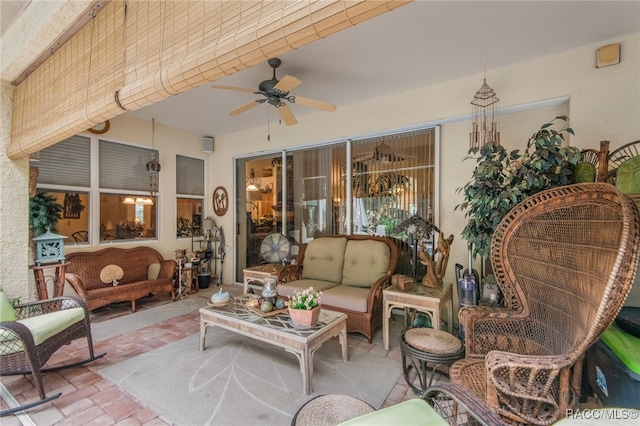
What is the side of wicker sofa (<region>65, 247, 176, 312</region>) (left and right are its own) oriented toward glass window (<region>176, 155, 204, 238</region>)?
left

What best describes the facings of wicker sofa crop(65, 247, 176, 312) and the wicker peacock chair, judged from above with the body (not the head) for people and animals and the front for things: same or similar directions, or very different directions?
very different directions

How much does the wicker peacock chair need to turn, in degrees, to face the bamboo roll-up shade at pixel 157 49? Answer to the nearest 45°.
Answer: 0° — it already faces it

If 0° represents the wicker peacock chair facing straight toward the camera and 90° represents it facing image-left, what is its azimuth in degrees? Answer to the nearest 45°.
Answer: approximately 45°

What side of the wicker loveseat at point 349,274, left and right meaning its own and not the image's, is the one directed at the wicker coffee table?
front

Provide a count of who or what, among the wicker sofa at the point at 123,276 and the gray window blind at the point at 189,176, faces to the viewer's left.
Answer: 0

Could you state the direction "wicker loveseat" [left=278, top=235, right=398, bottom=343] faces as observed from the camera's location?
facing the viewer and to the left of the viewer

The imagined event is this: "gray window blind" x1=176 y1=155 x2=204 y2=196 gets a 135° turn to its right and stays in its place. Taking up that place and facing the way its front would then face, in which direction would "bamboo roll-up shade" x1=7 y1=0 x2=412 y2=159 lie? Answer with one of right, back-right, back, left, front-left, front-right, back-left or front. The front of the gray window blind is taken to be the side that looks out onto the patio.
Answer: left

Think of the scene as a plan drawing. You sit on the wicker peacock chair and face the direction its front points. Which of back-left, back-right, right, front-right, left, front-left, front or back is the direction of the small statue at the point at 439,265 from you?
right

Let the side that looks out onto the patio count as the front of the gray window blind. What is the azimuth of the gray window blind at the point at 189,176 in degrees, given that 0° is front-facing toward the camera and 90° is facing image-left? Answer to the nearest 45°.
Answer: approximately 315°

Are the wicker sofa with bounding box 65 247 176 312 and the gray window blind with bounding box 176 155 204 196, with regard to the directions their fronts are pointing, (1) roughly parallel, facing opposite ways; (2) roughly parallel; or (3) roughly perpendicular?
roughly parallel

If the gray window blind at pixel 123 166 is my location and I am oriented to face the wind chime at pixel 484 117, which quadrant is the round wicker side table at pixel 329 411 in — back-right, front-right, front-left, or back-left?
front-right

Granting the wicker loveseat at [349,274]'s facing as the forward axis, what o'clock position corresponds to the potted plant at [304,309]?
The potted plant is roughly at 11 o'clock from the wicker loveseat.

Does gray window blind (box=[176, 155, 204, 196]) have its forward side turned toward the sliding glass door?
yes

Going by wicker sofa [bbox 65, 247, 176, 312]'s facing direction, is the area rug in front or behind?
in front

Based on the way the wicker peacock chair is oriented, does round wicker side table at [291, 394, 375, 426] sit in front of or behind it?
in front
